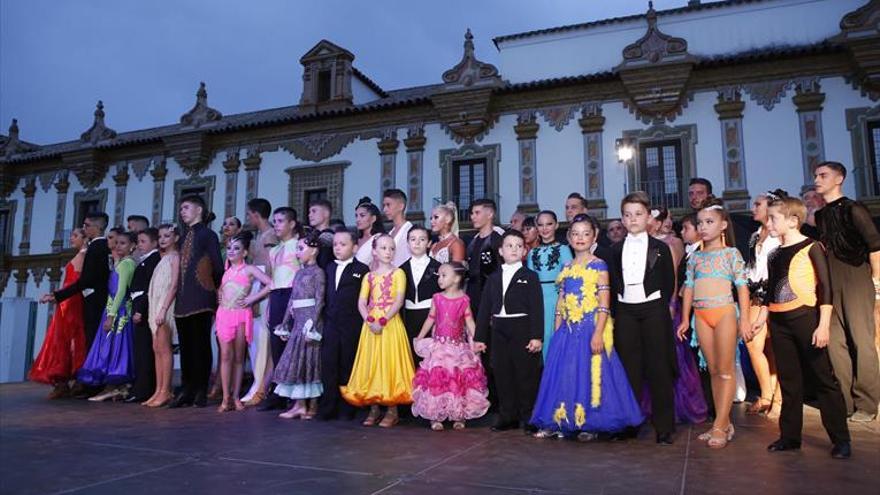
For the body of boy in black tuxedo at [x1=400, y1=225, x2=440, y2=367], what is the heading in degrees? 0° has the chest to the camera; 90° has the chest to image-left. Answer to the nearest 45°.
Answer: approximately 0°

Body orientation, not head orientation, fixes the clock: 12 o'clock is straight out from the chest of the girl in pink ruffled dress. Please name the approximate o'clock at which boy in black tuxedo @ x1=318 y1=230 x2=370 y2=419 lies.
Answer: The boy in black tuxedo is roughly at 4 o'clock from the girl in pink ruffled dress.

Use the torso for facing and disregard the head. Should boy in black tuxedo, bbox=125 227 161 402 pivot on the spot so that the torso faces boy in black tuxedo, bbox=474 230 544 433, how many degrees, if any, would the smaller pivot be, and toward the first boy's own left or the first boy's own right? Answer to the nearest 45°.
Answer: approximately 90° to the first boy's own left

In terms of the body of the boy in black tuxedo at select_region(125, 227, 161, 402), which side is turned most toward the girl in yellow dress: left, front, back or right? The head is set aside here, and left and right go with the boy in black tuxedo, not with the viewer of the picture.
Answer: left

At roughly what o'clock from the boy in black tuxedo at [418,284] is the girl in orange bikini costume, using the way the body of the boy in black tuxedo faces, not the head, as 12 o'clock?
The girl in orange bikini costume is roughly at 10 o'clock from the boy in black tuxedo.

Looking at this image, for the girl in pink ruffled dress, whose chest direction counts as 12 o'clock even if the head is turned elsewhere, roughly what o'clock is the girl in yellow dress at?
The girl in yellow dress is roughly at 4 o'clock from the girl in pink ruffled dress.

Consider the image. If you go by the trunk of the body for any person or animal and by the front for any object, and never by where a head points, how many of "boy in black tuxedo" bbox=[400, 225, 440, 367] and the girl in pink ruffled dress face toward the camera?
2

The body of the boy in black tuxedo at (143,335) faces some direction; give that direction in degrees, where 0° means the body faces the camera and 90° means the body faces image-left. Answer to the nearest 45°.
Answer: approximately 45°

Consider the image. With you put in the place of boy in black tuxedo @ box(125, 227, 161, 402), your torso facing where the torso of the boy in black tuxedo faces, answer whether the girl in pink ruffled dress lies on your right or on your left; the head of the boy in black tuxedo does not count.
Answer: on your left

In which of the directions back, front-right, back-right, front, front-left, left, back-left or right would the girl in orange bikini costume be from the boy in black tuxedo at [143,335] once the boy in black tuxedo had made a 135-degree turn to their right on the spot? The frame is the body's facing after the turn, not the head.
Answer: back-right
